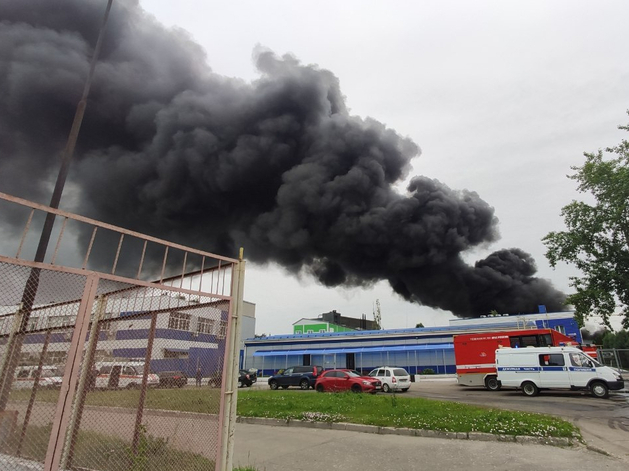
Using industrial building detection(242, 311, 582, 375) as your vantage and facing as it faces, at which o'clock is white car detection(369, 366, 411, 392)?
The white car is roughly at 12 o'clock from the industrial building.

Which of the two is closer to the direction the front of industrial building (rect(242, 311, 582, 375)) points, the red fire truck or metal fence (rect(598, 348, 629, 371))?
the red fire truck

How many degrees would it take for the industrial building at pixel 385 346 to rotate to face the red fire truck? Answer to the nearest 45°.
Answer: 0° — it already faces it

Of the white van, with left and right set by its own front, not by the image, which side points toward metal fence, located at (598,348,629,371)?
left

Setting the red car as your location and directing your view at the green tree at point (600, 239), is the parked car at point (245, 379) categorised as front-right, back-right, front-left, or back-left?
back-left

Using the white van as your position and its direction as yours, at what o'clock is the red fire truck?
The red fire truck is roughly at 7 o'clock from the white van.

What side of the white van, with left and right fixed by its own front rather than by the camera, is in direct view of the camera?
right

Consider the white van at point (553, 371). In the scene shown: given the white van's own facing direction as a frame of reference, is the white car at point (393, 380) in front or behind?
behind

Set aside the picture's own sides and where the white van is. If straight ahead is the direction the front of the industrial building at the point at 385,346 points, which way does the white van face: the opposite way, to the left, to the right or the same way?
to the left

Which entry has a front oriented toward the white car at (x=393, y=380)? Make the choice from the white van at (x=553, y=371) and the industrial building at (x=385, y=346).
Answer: the industrial building

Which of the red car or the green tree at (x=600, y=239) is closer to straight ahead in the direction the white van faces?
the green tree

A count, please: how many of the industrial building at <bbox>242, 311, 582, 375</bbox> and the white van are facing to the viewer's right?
1

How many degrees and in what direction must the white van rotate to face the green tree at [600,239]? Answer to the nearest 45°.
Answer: approximately 45° to its left

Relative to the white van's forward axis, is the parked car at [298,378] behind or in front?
behind

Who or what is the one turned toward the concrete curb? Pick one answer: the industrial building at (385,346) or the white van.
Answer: the industrial building
